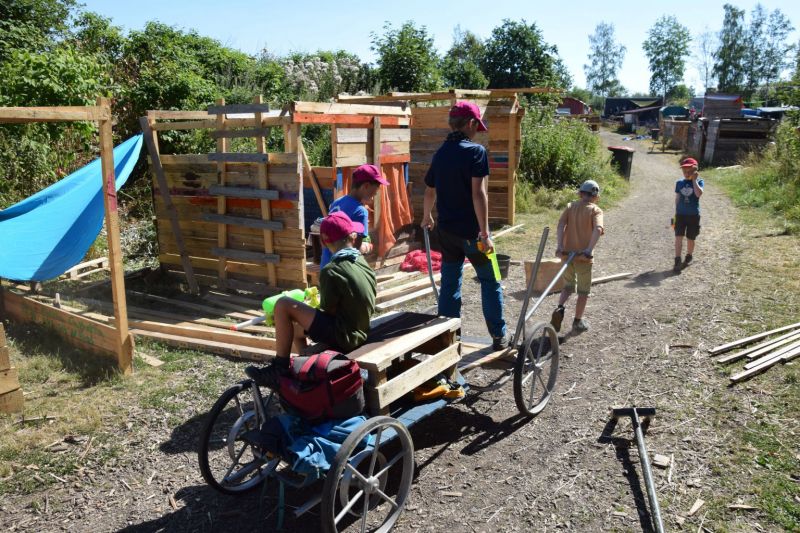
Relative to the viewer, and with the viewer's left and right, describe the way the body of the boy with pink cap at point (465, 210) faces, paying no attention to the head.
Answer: facing away from the viewer and to the right of the viewer

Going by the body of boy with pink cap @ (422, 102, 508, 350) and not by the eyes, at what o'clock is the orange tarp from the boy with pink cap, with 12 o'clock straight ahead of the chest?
The orange tarp is roughly at 10 o'clock from the boy with pink cap.

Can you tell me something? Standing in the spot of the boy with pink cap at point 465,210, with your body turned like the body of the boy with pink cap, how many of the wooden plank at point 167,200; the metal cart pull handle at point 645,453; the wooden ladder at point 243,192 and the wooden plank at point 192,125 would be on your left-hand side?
3

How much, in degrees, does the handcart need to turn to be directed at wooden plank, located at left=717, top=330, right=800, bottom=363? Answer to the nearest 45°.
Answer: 0° — it already faces it

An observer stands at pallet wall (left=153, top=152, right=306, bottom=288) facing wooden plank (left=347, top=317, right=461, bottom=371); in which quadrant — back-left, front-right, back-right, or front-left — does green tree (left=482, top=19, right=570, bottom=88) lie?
back-left

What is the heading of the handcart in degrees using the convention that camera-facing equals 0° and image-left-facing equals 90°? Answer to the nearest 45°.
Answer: approximately 225°

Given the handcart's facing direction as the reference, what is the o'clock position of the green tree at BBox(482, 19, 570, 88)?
The green tree is roughly at 11 o'clock from the handcart.
